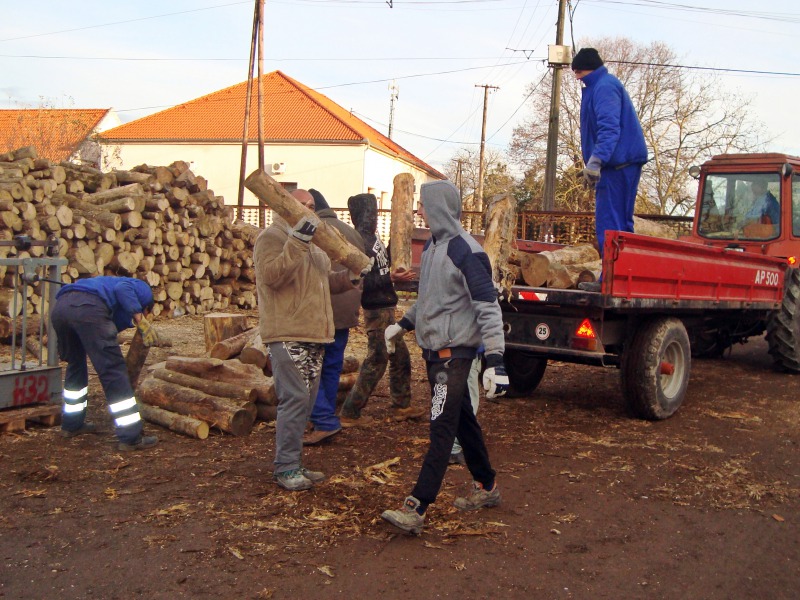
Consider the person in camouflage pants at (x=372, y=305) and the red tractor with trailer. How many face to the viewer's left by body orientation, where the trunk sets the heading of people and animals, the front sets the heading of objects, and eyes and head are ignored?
0

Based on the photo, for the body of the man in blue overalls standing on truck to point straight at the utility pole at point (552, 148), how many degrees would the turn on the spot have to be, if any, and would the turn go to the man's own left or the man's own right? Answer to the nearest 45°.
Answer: approximately 90° to the man's own right

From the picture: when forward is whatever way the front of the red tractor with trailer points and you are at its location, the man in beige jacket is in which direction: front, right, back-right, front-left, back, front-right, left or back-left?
back

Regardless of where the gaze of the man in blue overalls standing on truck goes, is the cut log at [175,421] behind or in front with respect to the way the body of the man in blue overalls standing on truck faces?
in front

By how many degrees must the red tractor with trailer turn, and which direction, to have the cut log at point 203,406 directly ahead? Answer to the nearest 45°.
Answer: approximately 180°

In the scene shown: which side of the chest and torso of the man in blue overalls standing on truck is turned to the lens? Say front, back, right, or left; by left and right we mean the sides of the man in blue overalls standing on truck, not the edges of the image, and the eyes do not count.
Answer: left

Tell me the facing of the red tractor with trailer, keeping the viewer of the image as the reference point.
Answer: facing away from the viewer and to the right of the viewer

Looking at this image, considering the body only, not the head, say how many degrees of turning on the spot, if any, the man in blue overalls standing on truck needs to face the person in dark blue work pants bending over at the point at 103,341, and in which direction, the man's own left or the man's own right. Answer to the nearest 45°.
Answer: approximately 45° to the man's own left
